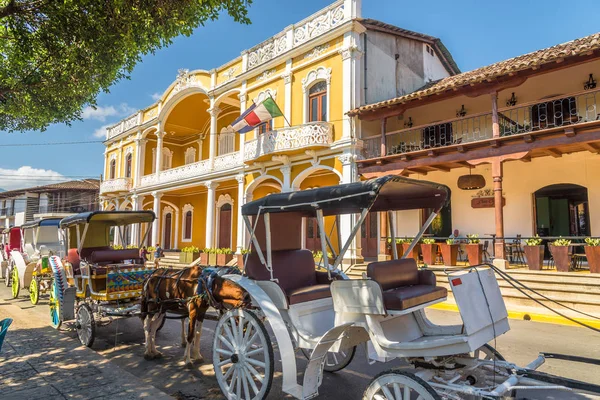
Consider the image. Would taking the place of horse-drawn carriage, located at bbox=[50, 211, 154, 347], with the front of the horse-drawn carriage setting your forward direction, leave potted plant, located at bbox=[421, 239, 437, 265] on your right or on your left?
on your left

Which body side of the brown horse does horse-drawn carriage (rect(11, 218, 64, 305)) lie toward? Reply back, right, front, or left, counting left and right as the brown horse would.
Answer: back

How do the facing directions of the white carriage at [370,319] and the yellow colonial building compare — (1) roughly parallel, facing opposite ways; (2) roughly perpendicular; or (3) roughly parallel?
roughly perpendicular

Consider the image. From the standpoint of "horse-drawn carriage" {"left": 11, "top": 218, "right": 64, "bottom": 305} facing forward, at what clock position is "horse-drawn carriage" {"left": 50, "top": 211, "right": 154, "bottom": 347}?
"horse-drawn carriage" {"left": 50, "top": 211, "right": 154, "bottom": 347} is roughly at 1 o'clock from "horse-drawn carriage" {"left": 11, "top": 218, "right": 64, "bottom": 305}.

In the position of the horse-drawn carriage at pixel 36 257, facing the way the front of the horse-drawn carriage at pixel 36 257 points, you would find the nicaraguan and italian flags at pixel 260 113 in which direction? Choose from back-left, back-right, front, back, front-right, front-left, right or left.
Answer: front-left

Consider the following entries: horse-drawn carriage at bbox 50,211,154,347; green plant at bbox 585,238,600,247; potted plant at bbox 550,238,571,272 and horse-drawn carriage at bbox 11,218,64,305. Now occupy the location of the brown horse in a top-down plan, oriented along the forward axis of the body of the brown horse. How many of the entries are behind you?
2

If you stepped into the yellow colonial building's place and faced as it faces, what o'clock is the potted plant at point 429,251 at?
The potted plant is roughly at 9 o'clock from the yellow colonial building.

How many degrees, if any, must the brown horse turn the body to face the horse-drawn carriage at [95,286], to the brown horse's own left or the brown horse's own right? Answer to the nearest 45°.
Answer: approximately 180°

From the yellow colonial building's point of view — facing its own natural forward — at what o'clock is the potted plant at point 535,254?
The potted plant is roughly at 9 o'clock from the yellow colonial building.

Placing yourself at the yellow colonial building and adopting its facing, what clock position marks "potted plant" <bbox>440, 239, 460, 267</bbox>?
The potted plant is roughly at 9 o'clock from the yellow colonial building.

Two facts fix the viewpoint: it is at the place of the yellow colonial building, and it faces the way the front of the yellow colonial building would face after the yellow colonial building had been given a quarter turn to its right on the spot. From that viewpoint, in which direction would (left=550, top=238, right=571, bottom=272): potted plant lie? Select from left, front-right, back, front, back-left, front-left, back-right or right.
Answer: back

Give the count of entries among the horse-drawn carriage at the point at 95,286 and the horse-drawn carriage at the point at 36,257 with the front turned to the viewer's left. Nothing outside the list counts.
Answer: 0
